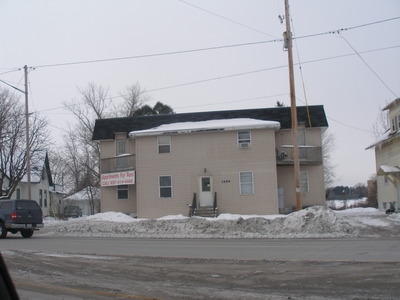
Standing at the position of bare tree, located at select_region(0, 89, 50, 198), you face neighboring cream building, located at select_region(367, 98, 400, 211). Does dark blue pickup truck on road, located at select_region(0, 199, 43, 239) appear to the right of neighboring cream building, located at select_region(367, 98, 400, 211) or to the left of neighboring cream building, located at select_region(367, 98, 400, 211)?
right

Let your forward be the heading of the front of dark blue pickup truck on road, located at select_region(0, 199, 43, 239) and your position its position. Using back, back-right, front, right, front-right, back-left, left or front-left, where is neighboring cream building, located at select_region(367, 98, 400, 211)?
back-right

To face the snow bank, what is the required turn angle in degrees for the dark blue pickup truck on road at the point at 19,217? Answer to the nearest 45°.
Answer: approximately 135° to its right

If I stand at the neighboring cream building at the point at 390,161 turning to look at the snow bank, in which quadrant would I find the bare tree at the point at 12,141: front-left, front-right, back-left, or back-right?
front-right

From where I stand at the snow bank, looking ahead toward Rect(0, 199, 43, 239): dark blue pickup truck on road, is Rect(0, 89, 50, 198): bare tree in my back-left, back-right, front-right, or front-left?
front-right

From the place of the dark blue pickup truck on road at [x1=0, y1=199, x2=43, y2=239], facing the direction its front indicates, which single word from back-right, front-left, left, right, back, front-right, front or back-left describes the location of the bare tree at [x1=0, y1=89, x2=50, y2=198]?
front-right
